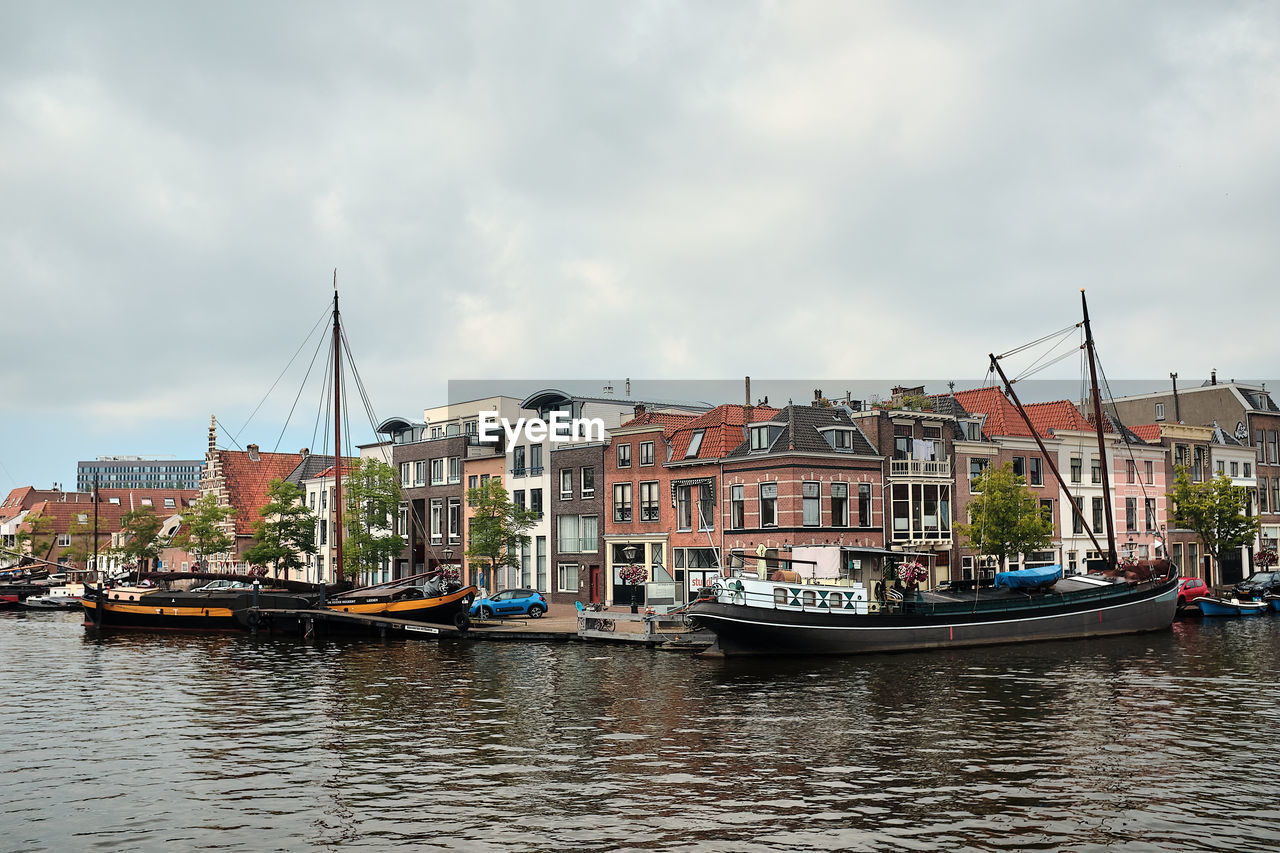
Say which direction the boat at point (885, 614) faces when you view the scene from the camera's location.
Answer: facing to the right of the viewer
